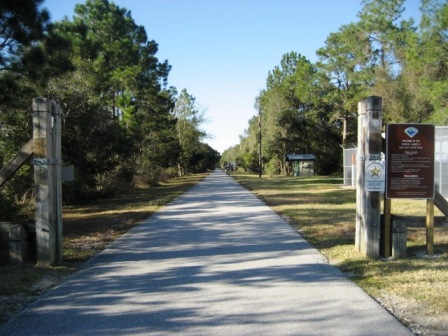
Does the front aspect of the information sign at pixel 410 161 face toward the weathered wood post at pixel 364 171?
no

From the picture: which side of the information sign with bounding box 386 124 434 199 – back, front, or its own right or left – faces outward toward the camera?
front

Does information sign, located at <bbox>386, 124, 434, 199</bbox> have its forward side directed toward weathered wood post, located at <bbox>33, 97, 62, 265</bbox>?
no

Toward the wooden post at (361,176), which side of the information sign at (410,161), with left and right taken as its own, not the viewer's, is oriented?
right
